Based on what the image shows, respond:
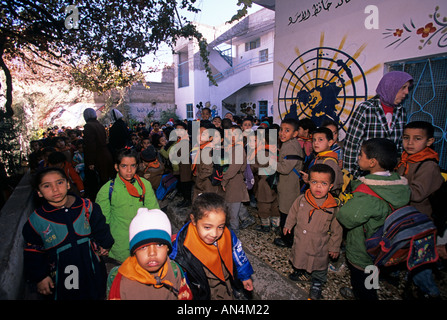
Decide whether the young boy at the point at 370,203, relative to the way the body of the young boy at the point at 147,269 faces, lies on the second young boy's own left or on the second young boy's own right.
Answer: on the second young boy's own left

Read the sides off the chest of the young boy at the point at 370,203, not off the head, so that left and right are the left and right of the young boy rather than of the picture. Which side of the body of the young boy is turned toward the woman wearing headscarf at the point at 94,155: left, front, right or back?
front

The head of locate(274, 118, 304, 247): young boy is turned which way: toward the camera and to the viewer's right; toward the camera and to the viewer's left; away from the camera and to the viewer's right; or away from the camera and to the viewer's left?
toward the camera and to the viewer's left

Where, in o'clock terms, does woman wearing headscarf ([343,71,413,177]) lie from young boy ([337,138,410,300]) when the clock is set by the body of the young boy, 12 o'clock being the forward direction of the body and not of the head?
The woman wearing headscarf is roughly at 3 o'clock from the young boy.

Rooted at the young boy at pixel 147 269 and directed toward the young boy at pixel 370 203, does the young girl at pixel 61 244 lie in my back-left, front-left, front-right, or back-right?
back-left

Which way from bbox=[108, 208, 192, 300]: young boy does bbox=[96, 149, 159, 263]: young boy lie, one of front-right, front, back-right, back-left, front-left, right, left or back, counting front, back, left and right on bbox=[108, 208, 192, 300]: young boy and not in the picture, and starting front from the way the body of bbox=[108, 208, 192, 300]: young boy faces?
back

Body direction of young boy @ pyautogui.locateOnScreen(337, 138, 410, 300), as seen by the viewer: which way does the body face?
to the viewer's left

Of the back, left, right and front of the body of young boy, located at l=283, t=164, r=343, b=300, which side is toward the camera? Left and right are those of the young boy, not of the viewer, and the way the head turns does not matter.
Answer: front

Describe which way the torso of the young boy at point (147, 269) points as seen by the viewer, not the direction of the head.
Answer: toward the camera

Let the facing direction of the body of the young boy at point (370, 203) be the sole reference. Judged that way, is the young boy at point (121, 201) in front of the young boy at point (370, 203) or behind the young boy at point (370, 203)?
in front

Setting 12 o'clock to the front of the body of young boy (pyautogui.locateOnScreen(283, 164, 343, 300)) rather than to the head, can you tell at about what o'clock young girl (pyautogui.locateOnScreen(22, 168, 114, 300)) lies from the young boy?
The young girl is roughly at 2 o'clock from the young boy.

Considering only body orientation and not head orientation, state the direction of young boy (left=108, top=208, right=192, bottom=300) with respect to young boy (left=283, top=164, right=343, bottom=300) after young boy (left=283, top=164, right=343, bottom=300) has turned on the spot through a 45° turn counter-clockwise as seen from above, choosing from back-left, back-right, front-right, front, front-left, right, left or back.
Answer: right

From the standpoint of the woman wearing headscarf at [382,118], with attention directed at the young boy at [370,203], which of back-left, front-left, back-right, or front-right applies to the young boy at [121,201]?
front-right
